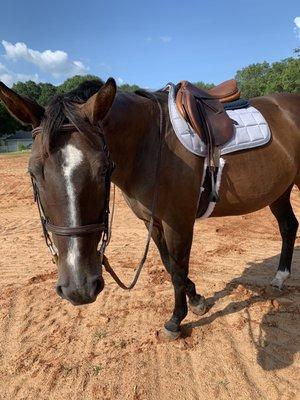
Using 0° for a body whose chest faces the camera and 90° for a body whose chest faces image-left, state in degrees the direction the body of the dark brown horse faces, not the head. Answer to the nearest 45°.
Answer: approximately 45°
